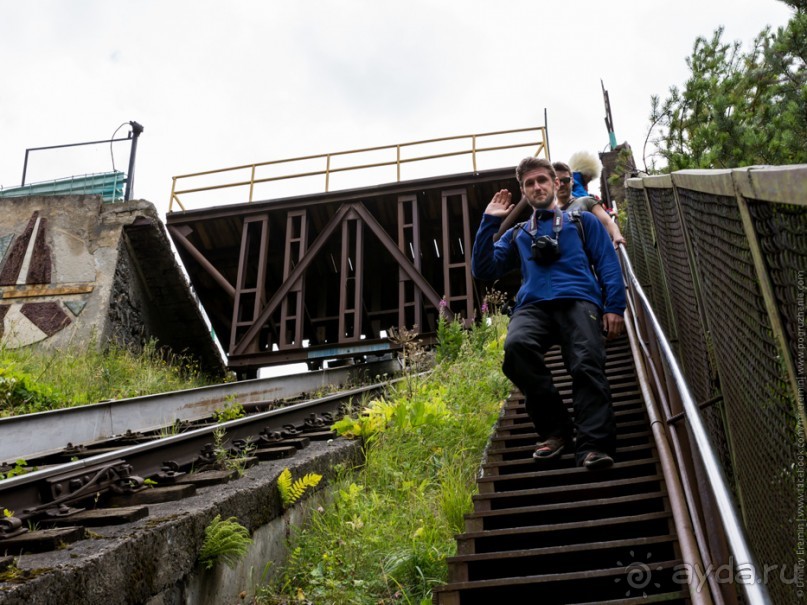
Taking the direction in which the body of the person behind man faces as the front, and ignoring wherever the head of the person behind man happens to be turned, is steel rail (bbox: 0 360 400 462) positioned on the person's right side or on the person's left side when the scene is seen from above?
on the person's right side

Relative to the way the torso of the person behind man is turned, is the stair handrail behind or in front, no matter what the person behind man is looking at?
in front

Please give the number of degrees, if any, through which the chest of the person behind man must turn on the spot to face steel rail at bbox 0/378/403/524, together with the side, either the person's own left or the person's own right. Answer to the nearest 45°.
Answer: approximately 45° to the person's own right

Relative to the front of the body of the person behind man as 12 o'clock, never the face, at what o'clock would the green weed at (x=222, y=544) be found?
The green weed is roughly at 1 o'clock from the person behind man.

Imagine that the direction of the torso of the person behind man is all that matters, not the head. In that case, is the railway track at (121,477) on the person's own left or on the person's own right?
on the person's own right

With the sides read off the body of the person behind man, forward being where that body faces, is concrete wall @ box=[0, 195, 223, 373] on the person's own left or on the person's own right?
on the person's own right

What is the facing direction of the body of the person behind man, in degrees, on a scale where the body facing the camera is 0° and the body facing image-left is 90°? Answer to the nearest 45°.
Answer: approximately 0°
